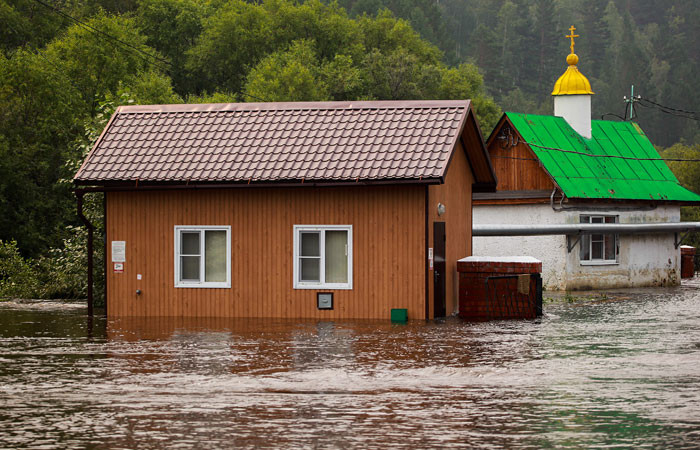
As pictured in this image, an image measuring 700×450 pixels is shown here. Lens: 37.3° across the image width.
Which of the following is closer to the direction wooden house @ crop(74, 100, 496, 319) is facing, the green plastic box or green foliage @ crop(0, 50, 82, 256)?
the green plastic box

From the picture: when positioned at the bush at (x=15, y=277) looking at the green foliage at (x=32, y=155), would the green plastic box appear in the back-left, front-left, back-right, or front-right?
back-right
